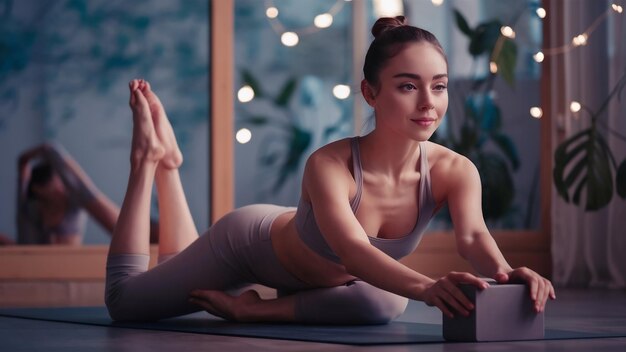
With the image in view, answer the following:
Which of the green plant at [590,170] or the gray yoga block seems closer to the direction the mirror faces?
the gray yoga block

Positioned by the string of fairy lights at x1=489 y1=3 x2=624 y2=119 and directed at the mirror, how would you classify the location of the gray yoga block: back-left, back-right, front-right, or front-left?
front-left

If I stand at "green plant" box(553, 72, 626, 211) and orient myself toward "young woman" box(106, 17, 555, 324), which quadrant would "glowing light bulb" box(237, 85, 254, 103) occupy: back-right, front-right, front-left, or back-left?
front-right

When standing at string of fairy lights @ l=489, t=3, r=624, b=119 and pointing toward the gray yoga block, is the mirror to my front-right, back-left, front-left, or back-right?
front-right

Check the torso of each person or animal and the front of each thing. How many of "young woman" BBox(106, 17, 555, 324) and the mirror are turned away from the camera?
0

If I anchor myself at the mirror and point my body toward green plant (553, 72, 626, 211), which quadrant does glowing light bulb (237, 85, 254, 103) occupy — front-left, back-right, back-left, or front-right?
front-left

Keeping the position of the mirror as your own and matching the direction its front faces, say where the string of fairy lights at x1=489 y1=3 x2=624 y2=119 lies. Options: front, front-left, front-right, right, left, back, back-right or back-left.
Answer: left

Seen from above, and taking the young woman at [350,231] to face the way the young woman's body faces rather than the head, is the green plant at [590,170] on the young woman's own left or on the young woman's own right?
on the young woman's own left

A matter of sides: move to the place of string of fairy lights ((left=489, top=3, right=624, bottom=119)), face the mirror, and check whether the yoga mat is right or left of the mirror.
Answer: left

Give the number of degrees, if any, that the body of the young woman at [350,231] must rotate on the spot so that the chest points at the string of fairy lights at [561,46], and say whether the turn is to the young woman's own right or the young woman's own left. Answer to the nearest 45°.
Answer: approximately 90° to the young woman's own left

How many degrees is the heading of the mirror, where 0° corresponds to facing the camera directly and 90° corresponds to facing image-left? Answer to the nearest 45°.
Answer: approximately 0°

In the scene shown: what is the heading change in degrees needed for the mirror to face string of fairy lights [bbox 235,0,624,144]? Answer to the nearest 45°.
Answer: approximately 90° to its left

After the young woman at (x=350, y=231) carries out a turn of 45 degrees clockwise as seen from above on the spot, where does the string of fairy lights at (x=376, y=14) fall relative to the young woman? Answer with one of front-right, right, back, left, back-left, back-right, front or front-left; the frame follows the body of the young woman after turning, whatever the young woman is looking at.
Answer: back

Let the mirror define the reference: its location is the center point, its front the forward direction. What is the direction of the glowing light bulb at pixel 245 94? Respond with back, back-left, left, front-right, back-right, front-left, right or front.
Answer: left

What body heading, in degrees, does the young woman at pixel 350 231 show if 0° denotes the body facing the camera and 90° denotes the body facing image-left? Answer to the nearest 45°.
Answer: approximately 315°
